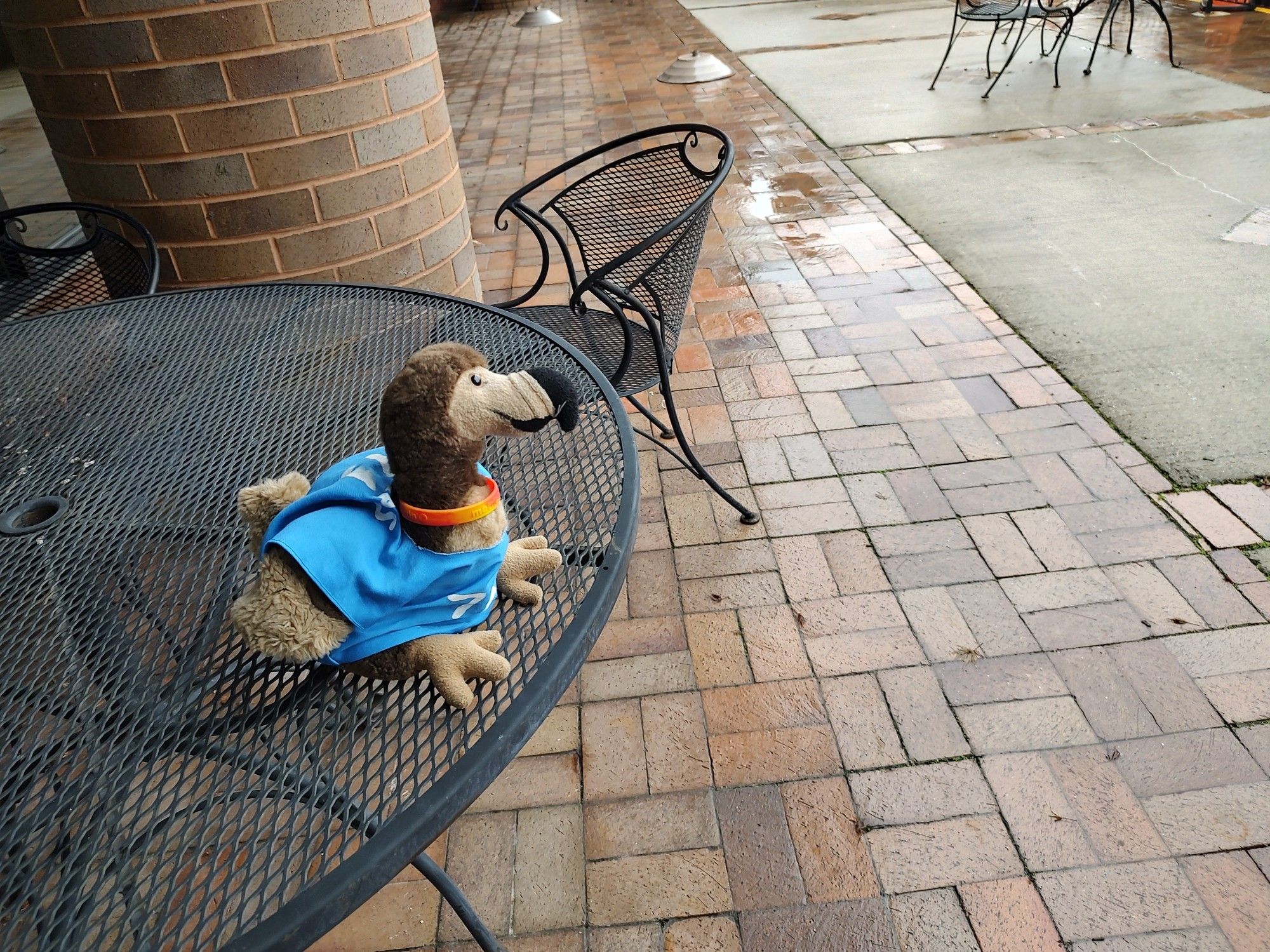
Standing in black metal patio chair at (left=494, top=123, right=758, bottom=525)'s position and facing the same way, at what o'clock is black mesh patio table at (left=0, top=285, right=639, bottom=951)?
The black mesh patio table is roughly at 11 o'clock from the black metal patio chair.

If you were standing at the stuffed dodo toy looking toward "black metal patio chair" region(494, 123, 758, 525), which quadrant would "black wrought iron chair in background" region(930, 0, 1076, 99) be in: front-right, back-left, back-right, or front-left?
front-right

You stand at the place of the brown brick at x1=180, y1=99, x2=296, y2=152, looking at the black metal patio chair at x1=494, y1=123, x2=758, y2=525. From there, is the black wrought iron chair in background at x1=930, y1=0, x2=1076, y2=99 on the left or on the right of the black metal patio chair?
left

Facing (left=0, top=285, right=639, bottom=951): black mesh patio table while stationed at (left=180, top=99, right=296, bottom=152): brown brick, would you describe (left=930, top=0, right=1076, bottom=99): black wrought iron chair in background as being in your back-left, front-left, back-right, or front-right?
back-left

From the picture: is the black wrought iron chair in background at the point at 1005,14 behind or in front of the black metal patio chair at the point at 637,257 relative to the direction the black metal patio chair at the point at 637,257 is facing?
behind

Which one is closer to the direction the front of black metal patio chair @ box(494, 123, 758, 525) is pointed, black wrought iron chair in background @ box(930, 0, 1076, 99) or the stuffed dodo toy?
the stuffed dodo toy

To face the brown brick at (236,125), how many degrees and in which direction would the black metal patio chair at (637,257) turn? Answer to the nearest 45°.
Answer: approximately 45° to its right

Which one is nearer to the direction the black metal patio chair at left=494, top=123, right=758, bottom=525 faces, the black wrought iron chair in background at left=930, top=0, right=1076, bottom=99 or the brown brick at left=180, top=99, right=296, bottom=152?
the brown brick

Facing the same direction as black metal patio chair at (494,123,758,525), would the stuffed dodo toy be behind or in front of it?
in front

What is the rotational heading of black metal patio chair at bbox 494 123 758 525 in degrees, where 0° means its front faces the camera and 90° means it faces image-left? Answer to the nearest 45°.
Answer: approximately 45°
